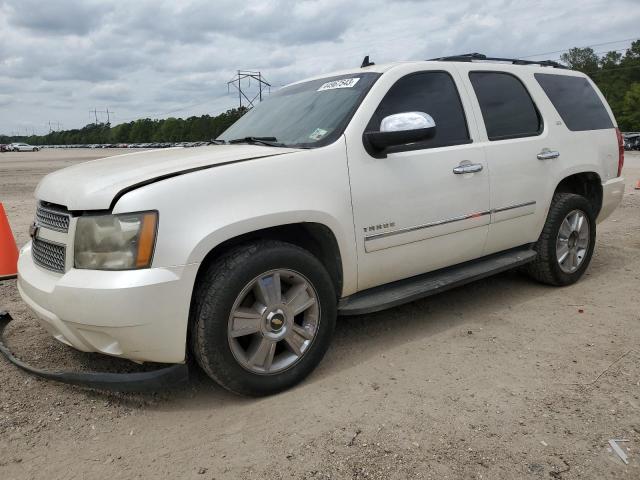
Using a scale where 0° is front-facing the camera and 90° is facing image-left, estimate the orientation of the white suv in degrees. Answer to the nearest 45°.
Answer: approximately 45°
